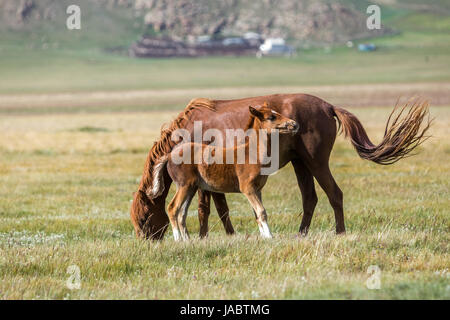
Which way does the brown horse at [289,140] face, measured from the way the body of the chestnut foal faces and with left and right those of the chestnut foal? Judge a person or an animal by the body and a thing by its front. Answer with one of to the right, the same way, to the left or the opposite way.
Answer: the opposite way

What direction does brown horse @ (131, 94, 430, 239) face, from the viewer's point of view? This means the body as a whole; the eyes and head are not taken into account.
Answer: to the viewer's left

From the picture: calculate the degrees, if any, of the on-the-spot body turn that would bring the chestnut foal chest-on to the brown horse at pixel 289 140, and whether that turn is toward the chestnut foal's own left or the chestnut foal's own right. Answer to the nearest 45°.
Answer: approximately 45° to the chestnut foal's own left

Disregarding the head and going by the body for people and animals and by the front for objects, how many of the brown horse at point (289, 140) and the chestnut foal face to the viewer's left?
1

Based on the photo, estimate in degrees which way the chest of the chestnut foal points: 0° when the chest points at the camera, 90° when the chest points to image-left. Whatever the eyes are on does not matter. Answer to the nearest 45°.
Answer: approximately 270°
